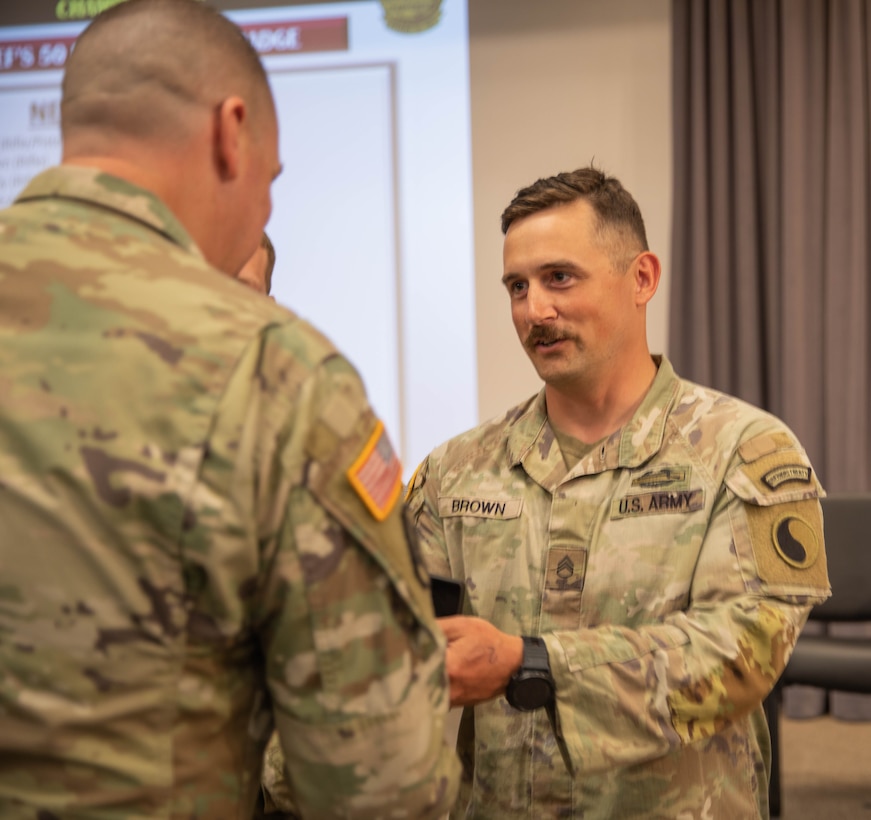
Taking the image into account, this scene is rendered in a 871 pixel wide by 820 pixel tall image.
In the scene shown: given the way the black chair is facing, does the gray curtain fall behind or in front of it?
behind
